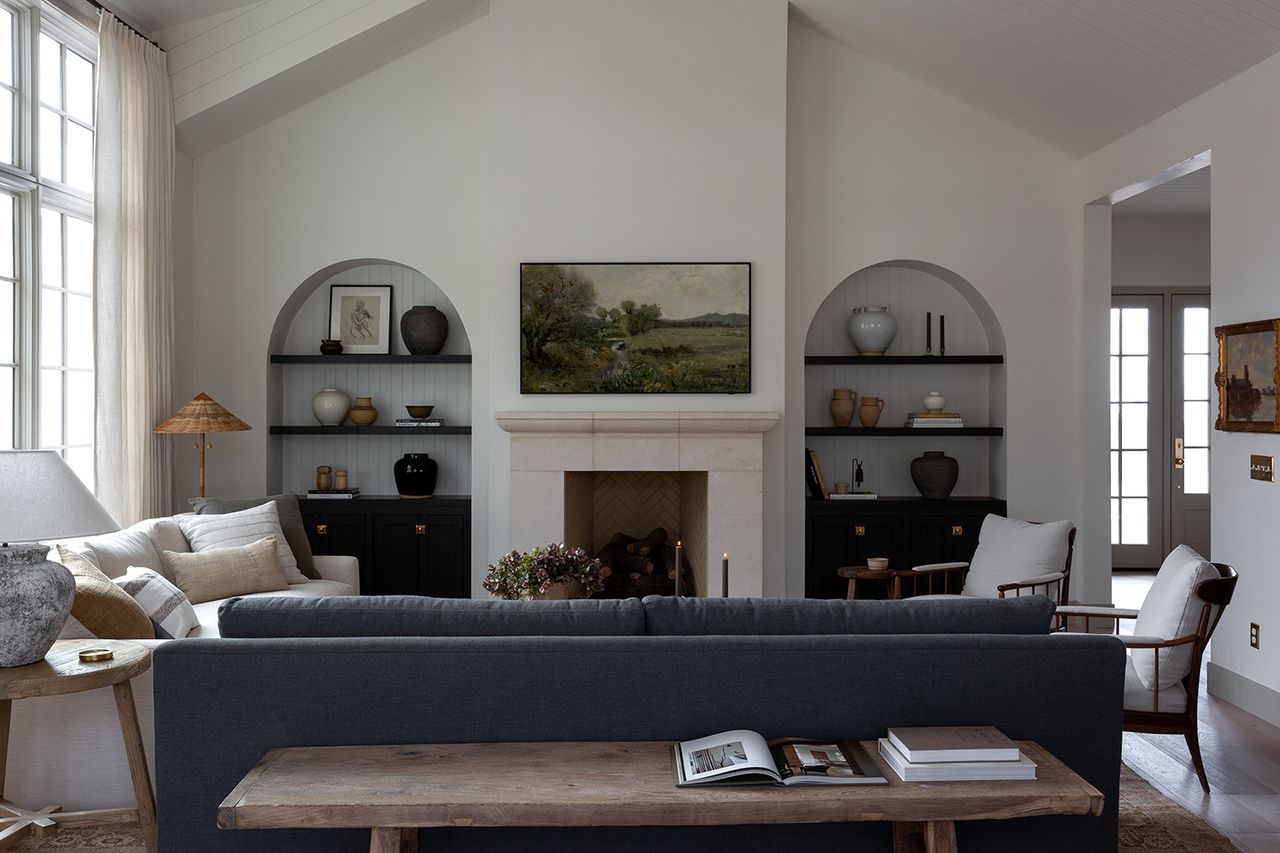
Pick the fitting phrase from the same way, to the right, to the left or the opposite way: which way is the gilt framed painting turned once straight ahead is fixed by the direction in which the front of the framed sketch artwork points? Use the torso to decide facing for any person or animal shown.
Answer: to the right

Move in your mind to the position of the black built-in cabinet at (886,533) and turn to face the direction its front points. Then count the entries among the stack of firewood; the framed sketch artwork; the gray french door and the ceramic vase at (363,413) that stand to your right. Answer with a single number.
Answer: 3

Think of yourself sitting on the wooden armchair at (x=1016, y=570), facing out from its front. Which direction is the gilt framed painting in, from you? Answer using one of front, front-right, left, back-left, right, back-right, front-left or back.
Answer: back-left

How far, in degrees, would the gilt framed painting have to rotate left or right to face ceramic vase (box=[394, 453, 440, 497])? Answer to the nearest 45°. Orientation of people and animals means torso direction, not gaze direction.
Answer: approximately 45° to its right

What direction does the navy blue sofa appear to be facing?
away from the camera

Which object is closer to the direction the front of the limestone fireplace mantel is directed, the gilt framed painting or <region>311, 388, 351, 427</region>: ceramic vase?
the gilt framed painting

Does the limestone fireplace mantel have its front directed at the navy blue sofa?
yes

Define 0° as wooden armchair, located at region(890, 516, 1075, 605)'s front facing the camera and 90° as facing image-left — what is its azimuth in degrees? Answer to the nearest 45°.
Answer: approximately 45°

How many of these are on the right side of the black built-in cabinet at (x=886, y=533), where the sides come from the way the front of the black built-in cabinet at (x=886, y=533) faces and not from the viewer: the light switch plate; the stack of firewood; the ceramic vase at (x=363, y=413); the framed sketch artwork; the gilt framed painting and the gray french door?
3

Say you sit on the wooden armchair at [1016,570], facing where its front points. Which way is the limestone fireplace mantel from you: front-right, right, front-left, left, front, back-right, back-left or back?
front-right

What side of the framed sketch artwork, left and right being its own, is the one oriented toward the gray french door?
left

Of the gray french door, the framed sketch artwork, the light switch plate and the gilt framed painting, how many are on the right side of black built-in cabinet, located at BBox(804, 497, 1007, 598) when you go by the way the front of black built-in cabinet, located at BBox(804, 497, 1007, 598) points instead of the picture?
1

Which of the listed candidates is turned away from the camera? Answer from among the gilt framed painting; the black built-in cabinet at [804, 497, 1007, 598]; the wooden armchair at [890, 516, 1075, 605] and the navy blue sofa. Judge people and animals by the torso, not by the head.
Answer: the navy blue sofa

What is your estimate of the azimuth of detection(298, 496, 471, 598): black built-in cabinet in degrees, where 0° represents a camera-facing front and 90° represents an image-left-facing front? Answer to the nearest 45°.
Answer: approximately 0°

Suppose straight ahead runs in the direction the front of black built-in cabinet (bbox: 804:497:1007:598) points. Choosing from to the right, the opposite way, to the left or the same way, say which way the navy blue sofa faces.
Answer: the opposite way

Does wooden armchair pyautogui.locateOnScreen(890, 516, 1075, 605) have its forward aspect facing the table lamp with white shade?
yes

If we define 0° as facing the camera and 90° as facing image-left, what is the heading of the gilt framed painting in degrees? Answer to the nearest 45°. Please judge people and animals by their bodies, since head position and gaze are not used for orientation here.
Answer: approximately 45°
